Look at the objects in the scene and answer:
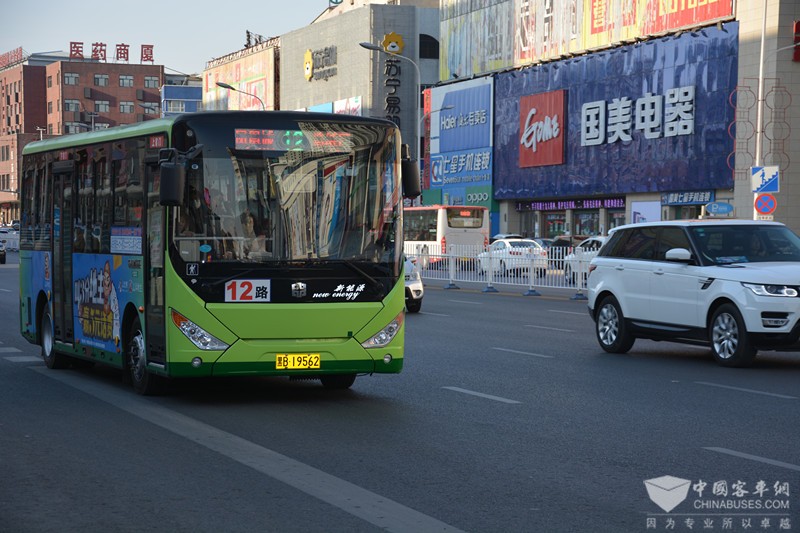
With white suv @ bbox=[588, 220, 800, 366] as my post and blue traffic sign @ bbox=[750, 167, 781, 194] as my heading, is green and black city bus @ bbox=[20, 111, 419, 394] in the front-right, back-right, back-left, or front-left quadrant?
back-left

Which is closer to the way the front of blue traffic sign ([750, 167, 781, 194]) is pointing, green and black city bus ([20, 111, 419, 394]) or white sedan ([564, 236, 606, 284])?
the green and black city bus

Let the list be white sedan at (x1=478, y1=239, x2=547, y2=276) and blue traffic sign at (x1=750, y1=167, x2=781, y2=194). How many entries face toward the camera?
1

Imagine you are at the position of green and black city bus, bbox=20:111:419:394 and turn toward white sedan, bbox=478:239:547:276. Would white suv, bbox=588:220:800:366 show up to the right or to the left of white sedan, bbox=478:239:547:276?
right

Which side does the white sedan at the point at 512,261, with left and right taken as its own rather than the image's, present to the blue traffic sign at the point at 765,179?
back

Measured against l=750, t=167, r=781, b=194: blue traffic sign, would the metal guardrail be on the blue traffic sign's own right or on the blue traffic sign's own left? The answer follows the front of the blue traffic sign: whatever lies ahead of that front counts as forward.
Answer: on the blue traffic sign's own right

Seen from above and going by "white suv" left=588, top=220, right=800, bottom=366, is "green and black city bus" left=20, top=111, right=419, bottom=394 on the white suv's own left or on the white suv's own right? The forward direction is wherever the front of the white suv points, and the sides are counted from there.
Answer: on the white suv's own right

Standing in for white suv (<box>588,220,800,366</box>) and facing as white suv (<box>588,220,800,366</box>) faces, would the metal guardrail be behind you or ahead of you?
behind

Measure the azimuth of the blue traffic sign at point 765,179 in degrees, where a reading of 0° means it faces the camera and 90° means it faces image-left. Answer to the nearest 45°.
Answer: approximately 0°

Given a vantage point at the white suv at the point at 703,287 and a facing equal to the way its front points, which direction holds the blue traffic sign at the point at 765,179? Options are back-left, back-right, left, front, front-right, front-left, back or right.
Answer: back-left
